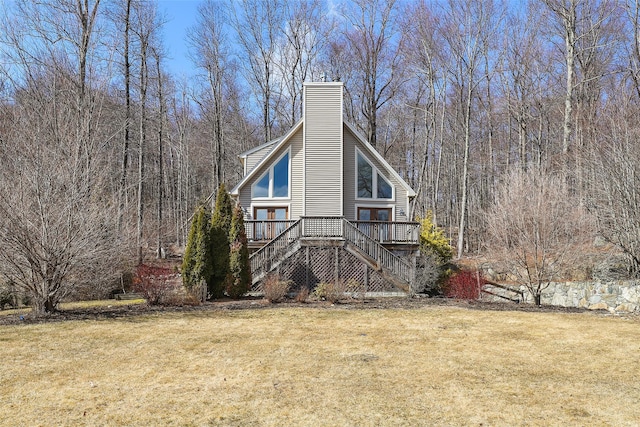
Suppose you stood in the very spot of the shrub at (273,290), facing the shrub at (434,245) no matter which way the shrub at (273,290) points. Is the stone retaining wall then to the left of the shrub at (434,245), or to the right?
right

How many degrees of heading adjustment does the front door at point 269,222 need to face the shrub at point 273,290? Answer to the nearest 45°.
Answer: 0° — it already faces it

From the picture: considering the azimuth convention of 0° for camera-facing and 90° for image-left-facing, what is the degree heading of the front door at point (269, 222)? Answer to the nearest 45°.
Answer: approximately 0°

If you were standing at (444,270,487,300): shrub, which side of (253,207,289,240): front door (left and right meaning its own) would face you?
left

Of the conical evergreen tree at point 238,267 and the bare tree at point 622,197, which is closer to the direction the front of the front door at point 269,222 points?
the conical evergreen tree

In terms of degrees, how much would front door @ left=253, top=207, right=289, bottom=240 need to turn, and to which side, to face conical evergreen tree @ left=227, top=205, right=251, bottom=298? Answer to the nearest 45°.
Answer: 0° — it already faces it

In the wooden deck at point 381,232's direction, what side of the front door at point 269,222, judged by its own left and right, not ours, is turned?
left

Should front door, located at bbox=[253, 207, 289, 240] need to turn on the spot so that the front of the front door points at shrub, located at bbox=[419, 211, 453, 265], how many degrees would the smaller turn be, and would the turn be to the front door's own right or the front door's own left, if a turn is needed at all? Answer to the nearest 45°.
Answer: approximately 90° to the front door's own left

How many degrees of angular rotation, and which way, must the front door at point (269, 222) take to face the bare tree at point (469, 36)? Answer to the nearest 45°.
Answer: approximately 135° to its left
